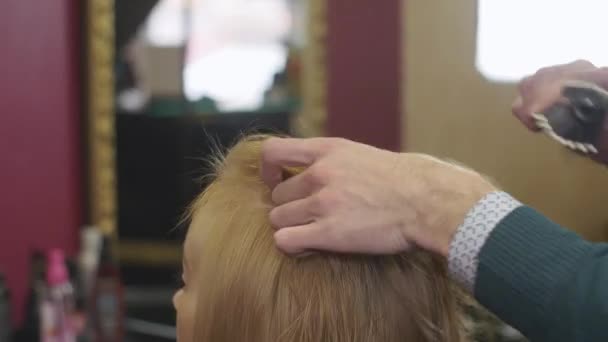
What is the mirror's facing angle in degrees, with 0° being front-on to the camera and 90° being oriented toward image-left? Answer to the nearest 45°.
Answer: approximately 0°
